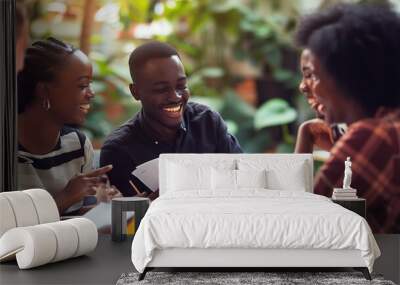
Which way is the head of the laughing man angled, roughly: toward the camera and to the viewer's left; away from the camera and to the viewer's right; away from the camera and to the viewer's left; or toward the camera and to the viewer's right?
toward the camera and to the viewer's right

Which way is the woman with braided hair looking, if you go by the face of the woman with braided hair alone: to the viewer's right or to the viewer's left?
to the viewer's right

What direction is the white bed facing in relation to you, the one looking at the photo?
facing the viewer
